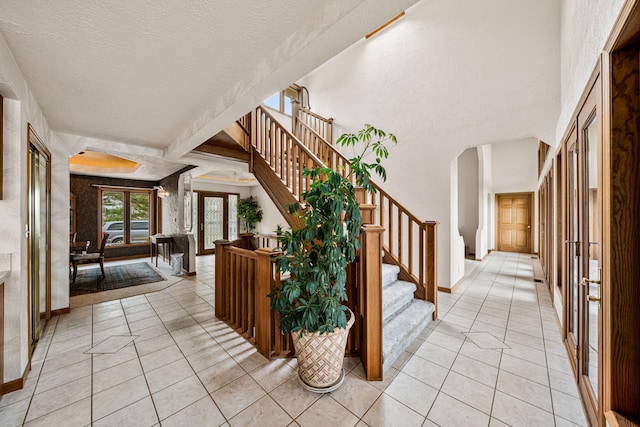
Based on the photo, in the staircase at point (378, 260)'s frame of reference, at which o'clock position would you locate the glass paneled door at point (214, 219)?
The glass paneled door is roughly at 6 o'clock from the staircase.

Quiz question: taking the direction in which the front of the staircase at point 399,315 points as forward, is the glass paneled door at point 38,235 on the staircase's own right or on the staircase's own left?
on the staircase's own right

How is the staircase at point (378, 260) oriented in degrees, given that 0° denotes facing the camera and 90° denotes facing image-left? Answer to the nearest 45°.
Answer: approximately 315°

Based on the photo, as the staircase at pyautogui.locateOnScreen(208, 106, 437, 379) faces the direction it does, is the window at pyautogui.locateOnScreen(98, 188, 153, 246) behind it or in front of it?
behind

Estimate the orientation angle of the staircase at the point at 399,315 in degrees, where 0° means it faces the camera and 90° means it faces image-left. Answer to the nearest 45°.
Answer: approximately 315°

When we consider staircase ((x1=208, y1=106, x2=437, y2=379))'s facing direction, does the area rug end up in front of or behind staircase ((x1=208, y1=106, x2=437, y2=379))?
behind

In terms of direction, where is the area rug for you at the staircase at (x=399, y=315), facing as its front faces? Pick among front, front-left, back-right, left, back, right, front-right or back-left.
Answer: back-right

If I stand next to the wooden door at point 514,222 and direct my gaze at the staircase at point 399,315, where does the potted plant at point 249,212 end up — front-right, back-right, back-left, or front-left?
front-right

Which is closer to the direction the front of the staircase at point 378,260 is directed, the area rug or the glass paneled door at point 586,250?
the glass paneled door

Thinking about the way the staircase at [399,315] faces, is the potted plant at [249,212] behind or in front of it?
behind
